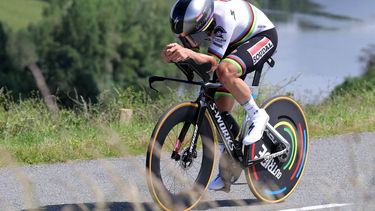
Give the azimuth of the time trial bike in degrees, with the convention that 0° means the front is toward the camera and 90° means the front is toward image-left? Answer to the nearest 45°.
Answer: approximately 45°

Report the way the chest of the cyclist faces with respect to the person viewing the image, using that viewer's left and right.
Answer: facing the viewer and to the left of the viewer

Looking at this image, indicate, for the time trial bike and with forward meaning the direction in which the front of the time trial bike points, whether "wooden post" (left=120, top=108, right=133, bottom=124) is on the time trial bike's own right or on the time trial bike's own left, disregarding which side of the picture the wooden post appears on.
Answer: on the time trial bike's own right

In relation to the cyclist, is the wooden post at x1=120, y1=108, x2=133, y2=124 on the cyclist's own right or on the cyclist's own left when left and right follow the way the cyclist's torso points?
on the cyclist's own right
